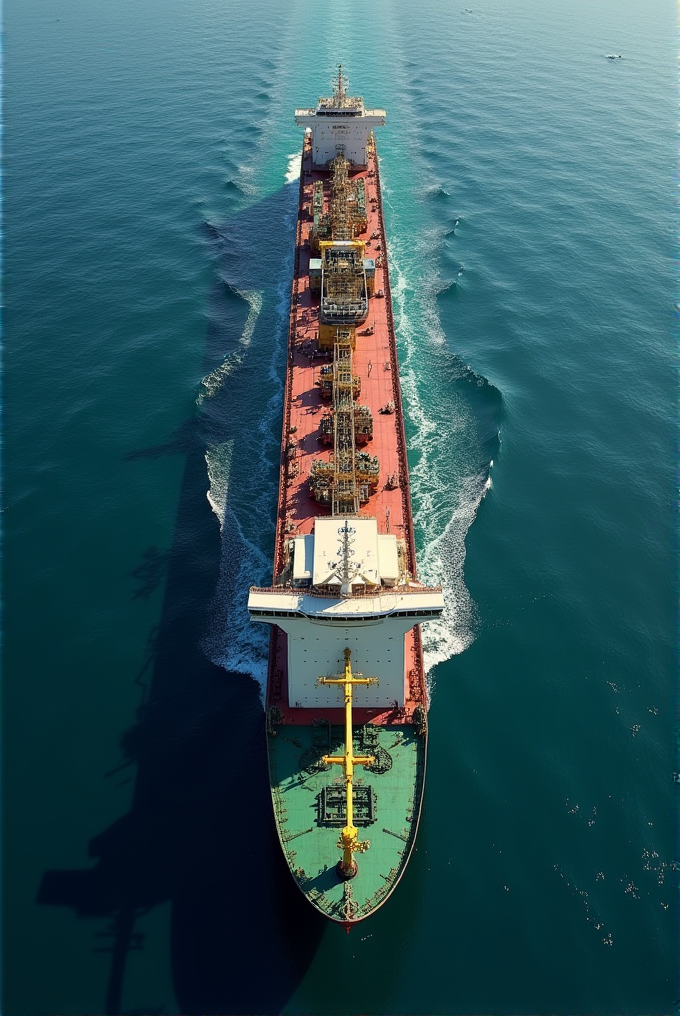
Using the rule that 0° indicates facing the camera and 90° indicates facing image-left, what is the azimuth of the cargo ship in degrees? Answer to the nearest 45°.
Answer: approximately 0°
